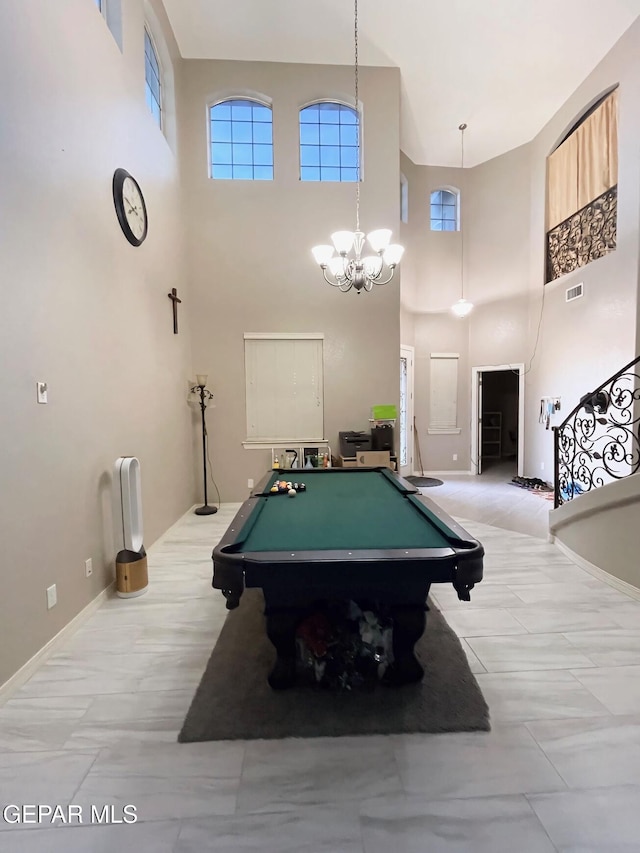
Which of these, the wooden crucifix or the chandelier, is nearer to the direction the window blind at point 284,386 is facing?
the chandelier

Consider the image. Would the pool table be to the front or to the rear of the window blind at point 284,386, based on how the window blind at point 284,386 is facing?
to the front

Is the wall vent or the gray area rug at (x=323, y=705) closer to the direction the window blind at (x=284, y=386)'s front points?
the gray area rug

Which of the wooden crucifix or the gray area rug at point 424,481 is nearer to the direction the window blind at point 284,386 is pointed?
the wooden crucifix

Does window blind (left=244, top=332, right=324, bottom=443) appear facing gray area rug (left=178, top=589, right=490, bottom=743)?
yes

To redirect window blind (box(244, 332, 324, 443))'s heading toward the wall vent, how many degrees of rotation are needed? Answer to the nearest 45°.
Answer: approximately 90° to its left

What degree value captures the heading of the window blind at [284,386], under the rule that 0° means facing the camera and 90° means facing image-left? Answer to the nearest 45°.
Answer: approximately 0°

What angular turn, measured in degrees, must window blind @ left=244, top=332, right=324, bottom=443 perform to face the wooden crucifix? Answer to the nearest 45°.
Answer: approximately 45° to its right

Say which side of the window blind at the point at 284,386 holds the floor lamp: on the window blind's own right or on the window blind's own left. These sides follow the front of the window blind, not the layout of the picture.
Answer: on the window blind's own right

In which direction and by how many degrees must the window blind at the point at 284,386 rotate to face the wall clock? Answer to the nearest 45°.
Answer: approximately 45° to its right

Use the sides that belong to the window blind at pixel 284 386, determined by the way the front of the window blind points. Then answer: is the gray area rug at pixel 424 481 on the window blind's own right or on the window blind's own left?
on the window blind's own left

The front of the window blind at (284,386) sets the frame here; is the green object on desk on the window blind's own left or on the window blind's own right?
on the window blind's own left
